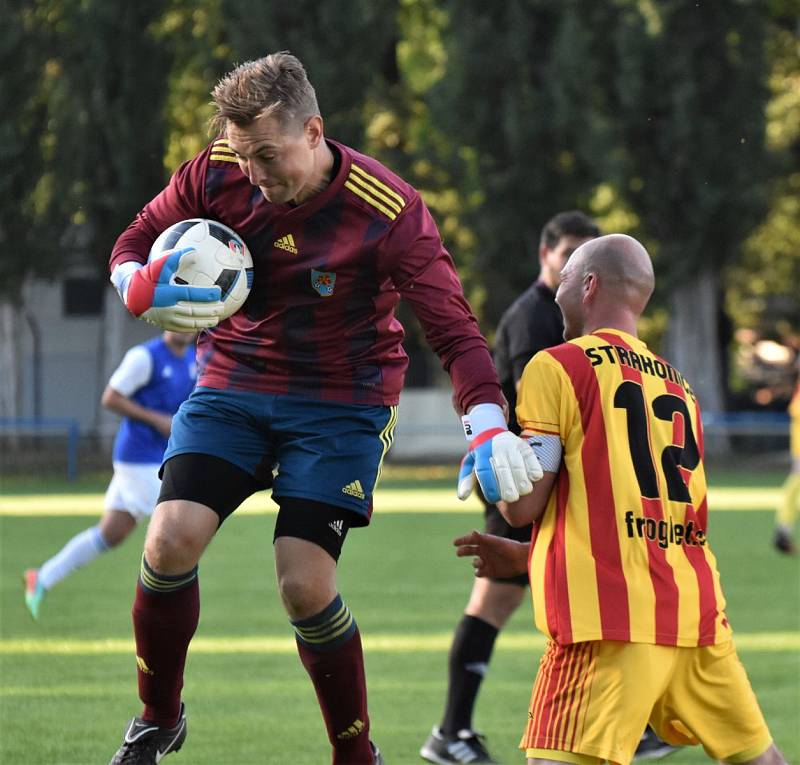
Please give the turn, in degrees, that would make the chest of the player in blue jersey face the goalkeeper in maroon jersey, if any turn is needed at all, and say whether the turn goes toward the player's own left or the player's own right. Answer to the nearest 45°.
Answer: approximately 45° to the player's own right

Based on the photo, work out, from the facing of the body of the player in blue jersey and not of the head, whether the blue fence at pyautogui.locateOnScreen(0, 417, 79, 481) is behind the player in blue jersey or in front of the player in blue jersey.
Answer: behind

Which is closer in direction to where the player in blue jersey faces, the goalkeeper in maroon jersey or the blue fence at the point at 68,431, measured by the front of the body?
the goalkeeper in maroon jersey

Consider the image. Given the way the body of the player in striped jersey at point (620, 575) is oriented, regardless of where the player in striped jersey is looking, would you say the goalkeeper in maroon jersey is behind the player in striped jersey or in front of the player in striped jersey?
in front

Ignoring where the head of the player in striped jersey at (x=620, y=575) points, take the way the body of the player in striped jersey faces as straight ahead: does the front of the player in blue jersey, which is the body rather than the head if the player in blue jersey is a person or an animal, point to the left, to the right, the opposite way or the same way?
the opposite way

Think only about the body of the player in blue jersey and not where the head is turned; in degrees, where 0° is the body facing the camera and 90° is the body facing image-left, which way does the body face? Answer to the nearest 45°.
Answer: approximately 315°

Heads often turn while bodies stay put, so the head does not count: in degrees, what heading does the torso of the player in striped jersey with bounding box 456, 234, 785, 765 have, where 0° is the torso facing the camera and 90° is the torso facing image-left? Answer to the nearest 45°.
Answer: approximately 135°

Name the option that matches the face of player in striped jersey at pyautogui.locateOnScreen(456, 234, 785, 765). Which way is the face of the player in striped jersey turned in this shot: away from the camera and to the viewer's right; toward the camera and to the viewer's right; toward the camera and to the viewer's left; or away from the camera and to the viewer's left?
away from the camera and to the viewer's left

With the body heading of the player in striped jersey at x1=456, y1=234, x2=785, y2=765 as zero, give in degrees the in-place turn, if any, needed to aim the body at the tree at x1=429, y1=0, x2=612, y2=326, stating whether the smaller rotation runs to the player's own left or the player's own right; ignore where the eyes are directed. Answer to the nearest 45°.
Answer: approximately 45° to the player's own right

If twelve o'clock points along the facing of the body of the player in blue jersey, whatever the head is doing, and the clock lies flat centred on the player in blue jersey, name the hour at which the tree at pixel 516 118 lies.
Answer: The tree is roughly at 8 o'clock from the player in blue jersey.

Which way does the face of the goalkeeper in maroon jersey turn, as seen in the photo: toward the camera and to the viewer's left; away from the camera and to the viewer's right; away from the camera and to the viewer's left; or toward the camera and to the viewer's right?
toward the camera and to the viewer's left
